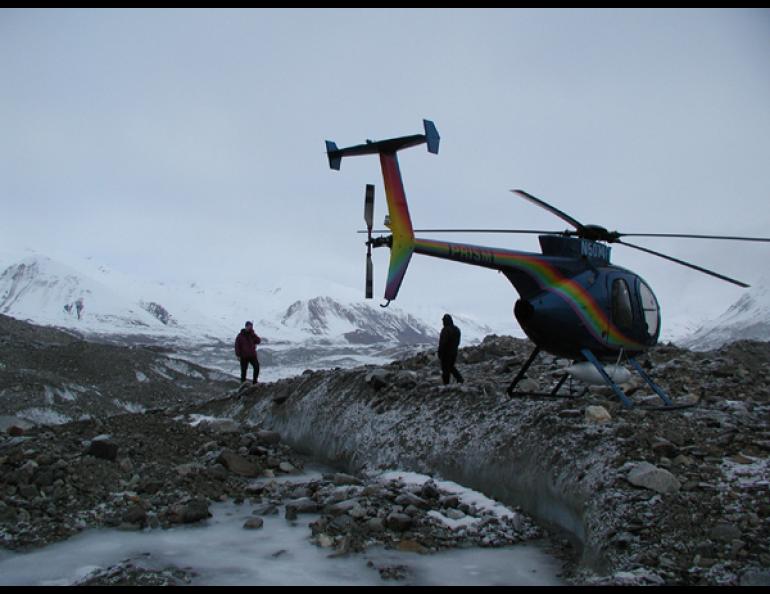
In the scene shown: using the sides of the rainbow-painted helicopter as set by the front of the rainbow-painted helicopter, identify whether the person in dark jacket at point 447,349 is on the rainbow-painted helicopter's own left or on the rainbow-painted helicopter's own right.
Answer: on the rainbow-painted helicopter's own left

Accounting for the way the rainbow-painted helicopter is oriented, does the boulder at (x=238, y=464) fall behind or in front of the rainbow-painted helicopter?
behind

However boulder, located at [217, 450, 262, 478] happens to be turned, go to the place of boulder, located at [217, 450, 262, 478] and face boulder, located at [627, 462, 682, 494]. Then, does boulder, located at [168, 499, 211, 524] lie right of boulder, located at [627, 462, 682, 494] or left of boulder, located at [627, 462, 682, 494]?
right

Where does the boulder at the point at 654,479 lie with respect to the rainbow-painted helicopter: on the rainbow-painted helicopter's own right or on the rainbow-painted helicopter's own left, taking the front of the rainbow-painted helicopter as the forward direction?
on the rainbow-painted helicopter's own right

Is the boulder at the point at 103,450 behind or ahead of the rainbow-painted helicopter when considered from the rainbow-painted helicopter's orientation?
behind

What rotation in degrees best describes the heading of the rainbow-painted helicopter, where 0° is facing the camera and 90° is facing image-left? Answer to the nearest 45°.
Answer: approximately 225°

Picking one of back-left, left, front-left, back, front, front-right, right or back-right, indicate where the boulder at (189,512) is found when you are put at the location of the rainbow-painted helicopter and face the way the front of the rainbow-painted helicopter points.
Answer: back
